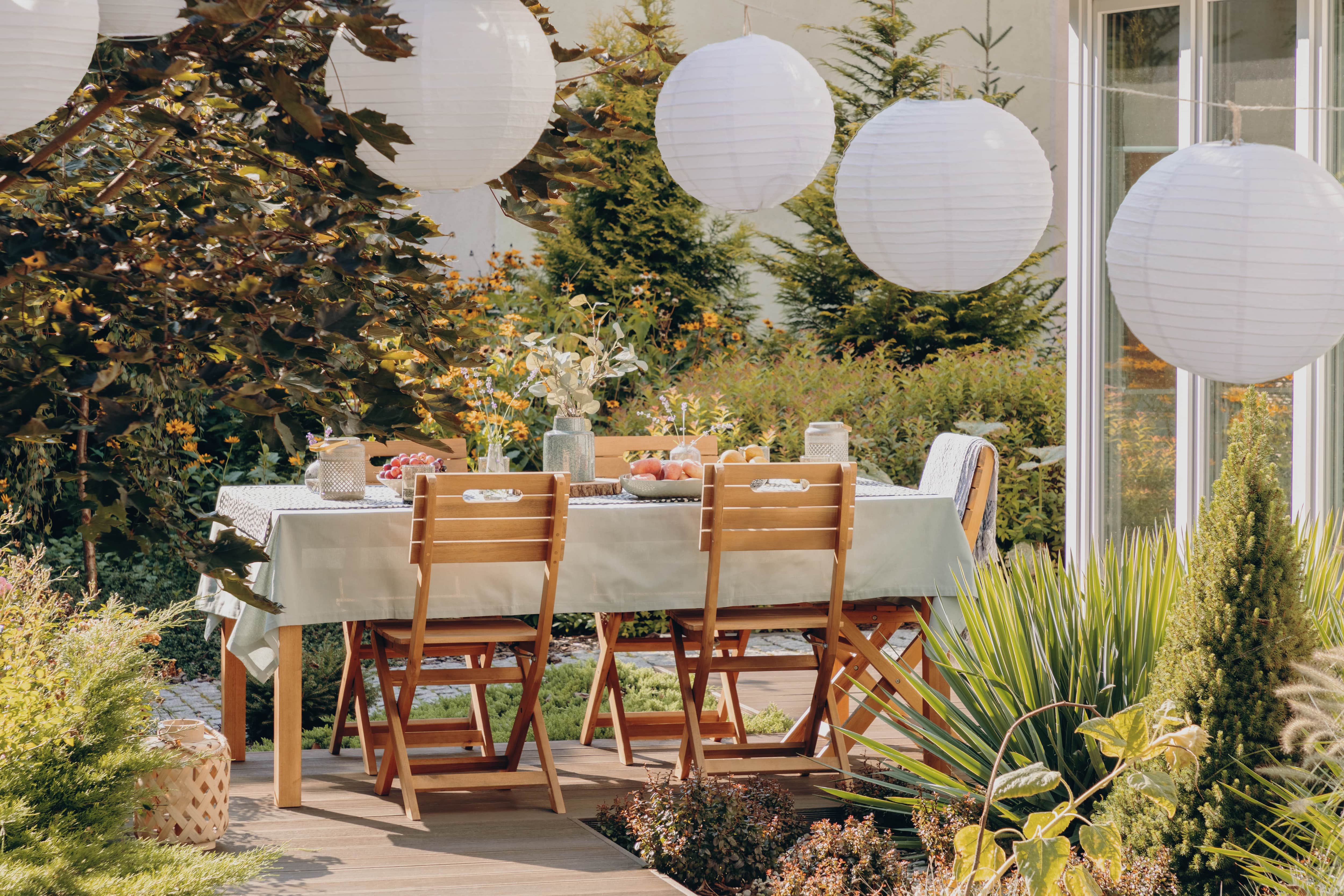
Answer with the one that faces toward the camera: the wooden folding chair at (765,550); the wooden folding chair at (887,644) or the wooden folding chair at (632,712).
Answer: the wooden folding chair at (632,712)

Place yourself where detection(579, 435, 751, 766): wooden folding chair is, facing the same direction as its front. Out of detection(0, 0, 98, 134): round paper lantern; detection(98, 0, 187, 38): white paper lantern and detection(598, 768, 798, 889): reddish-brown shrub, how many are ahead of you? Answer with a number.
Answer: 3

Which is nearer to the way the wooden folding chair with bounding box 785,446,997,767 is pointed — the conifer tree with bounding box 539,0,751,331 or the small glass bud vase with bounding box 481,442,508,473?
the small glass bud vase

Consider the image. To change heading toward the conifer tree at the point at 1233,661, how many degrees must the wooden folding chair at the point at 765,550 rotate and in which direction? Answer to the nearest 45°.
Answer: approximately 135° to its right

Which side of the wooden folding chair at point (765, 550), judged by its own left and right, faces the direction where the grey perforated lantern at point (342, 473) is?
left

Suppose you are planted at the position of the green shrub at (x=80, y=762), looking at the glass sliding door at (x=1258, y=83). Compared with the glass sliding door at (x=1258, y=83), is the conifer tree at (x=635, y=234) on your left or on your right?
left

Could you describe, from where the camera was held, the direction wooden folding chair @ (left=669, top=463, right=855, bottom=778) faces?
facing away from the viewer

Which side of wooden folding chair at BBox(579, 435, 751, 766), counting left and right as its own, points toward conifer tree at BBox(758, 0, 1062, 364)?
back

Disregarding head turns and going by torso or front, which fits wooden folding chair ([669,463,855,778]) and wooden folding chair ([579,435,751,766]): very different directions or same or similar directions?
very different directions

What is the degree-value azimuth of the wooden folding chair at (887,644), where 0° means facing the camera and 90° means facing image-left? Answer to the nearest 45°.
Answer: approximately 90°
